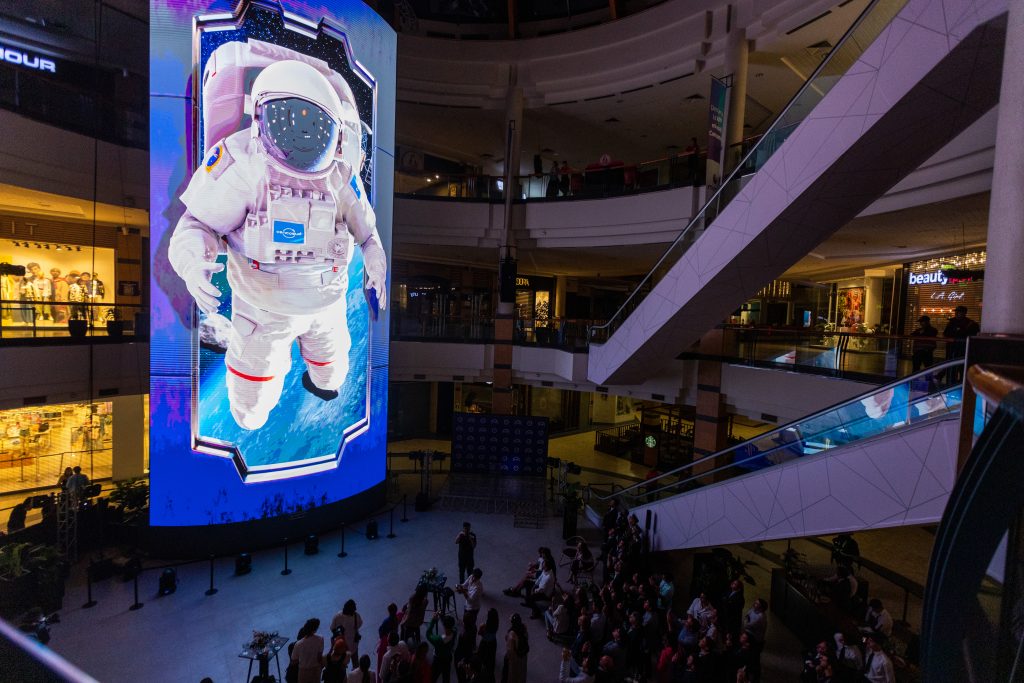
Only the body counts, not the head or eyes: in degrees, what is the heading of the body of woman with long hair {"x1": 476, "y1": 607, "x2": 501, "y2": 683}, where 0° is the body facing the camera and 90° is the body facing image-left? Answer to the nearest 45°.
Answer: approximately 135°

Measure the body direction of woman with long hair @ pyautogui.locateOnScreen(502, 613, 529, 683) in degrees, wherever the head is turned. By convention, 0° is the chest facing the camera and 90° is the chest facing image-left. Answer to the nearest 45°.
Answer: approximately 135°

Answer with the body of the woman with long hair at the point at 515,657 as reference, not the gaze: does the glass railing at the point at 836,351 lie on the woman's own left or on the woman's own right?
on the woman's own right
